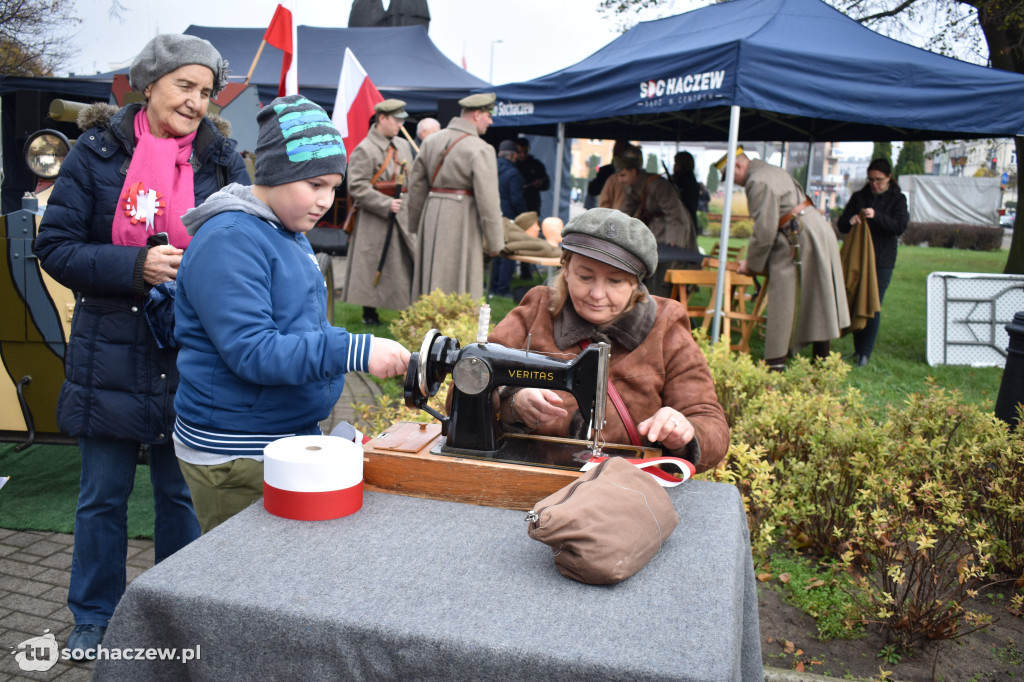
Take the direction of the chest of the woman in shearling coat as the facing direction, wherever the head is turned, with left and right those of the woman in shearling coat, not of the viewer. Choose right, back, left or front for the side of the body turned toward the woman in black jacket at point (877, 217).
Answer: back

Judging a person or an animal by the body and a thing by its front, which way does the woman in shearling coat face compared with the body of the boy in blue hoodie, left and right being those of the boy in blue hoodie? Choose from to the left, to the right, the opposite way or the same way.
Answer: to the right

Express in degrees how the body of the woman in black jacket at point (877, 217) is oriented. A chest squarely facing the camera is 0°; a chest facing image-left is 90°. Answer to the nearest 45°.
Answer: approximately 45°

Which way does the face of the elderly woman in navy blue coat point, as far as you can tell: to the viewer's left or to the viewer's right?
to the viewer's right

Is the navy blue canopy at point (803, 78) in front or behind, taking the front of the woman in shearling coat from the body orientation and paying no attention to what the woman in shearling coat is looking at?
behind

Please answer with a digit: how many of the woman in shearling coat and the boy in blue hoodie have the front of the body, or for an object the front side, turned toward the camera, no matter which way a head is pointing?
1

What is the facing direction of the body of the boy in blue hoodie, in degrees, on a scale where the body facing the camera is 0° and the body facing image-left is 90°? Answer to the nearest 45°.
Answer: approximately 270°

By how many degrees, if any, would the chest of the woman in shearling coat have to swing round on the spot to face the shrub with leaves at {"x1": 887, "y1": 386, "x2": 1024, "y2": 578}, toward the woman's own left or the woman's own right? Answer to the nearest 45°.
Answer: approximately 135° to the woman's own left
